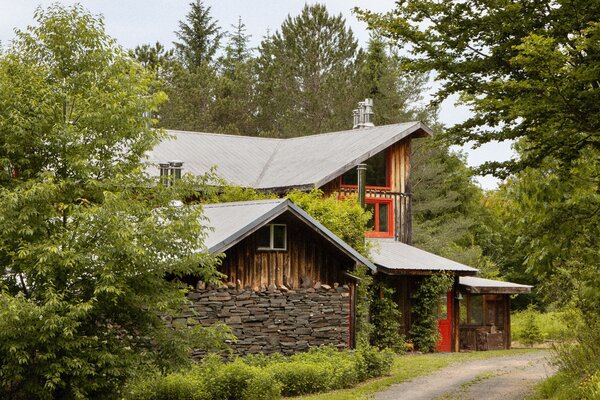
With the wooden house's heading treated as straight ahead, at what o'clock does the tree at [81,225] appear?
The tree is roughly at 2 o'clock from the wooden house.

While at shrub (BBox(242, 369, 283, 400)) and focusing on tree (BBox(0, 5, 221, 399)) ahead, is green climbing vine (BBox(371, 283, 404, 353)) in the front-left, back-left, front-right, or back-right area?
back-right
